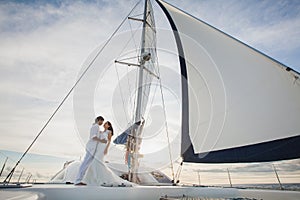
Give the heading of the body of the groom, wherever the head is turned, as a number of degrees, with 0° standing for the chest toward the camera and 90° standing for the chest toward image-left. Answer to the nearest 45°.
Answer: approximately 270°
